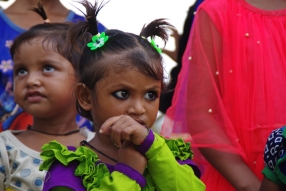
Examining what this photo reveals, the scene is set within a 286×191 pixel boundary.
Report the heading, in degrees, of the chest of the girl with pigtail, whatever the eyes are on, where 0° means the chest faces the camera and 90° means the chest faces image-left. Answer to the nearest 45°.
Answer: approximately 315°

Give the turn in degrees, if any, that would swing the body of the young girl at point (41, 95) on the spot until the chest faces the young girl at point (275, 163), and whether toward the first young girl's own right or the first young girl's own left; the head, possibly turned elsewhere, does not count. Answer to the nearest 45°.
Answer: approximately 90° to the first young girl's own left

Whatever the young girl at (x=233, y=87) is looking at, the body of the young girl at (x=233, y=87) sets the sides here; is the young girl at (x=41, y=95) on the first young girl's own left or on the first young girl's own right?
on the first young girl's own right

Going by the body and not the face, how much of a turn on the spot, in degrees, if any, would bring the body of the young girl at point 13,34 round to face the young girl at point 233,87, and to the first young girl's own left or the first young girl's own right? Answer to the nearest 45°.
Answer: approximately 45° to the first young girl's own left

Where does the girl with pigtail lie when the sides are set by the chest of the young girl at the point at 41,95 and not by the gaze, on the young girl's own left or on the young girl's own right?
on the young girl's own left

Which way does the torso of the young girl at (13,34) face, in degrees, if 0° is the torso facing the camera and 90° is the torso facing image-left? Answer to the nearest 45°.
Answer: approximately 0°

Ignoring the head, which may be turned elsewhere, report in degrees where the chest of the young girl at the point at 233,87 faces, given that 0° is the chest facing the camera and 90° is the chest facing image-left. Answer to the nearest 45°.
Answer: approximately 0°

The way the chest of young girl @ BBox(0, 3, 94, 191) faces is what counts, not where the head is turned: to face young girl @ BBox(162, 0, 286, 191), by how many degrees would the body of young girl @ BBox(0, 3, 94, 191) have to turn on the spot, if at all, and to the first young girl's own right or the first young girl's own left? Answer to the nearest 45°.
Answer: approximately 90° to the first young girl's own left

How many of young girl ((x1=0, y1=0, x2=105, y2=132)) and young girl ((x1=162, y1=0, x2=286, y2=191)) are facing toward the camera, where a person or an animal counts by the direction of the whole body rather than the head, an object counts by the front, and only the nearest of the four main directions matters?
2

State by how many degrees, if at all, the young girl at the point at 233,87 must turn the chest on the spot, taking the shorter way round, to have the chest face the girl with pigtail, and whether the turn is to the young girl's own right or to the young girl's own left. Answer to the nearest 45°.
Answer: approximately 45° to the young girl's own right
